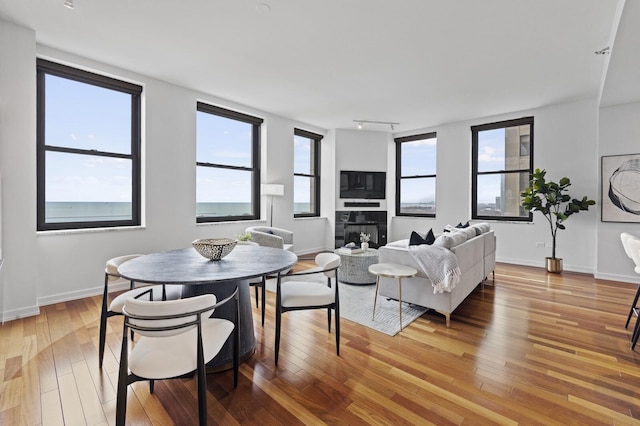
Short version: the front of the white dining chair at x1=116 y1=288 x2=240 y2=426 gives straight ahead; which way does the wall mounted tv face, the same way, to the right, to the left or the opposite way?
the opposite way

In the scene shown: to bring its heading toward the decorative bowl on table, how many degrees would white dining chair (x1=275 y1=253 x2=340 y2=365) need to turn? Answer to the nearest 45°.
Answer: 0° — it already faces it

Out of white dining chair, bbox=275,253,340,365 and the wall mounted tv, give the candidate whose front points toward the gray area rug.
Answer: the wall mounted tv

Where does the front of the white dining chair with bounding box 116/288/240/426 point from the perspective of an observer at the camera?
facing away from the viewer and to the right of the viewer

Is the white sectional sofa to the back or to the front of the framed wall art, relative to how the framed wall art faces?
to the front

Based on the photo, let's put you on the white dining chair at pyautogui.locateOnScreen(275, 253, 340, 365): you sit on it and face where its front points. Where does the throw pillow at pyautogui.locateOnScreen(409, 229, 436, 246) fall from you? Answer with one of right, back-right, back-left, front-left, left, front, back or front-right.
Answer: back-right

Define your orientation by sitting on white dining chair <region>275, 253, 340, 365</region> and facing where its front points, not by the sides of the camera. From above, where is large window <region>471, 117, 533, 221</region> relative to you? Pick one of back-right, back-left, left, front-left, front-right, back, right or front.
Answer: back-right

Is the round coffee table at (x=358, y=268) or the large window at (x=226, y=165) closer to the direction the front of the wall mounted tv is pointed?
the round coffee table

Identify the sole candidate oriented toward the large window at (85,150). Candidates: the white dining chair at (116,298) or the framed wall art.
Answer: the framed wall art

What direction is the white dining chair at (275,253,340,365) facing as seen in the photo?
to the viewer's left

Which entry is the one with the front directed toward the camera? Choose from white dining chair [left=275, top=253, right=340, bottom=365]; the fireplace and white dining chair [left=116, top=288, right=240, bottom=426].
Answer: the fireplace

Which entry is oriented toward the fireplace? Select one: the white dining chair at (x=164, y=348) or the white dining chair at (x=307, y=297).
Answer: the white dining chair at (x=164, y=348)

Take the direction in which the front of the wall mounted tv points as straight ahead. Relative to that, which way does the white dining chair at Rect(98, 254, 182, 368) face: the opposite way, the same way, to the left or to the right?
to the left

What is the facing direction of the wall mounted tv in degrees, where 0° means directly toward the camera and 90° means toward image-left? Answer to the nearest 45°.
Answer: approximately 0°
